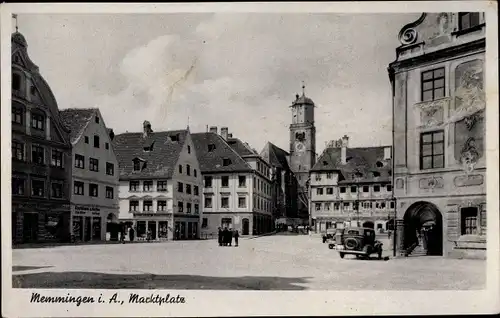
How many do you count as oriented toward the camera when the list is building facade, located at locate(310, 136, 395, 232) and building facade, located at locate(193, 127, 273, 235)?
2

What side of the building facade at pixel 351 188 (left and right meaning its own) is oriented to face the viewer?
front

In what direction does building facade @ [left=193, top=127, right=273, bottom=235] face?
toward the camera

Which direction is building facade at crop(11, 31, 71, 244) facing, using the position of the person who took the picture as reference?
facing the viewer and to the right of the viewer
